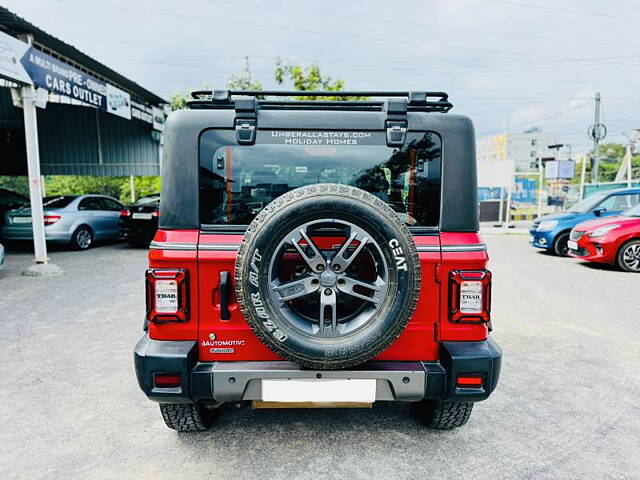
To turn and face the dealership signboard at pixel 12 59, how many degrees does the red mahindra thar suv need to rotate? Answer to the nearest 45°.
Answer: approximately 45° to its left

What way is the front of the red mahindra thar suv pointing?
away from the camera

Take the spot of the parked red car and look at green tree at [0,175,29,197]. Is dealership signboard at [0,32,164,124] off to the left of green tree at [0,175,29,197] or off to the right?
left

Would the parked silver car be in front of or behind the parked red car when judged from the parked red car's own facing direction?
in front

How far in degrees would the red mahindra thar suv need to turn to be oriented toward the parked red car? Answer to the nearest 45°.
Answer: approximately 45° to its right

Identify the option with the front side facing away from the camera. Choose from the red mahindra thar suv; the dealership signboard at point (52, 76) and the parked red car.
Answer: the red mahindra thar suv

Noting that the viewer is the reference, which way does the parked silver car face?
facing away from the viewer and to the right of the viewer

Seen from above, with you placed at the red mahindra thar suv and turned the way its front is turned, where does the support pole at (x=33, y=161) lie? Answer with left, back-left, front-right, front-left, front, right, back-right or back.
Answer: front-left

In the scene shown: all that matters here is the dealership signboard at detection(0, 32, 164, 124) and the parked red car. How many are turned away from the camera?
0

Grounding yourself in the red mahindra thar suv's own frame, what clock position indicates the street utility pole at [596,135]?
The street utility pole is roughly at 1 o'clock from the red mahindra thar suv.

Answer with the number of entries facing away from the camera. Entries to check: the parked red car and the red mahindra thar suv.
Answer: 1

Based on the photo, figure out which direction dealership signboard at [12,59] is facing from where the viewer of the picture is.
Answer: facing the viewer and to the right of the viewer

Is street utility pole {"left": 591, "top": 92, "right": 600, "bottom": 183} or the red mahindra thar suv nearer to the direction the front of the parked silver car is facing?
the street utility pole

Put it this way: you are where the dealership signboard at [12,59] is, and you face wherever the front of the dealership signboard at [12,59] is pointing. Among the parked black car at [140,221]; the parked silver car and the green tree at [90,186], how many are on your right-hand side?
0

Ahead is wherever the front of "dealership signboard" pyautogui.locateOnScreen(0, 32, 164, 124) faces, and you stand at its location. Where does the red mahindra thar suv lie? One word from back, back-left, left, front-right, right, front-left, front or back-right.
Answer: front-right

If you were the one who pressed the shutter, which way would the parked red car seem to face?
facing the viewer and to the left of the viewer

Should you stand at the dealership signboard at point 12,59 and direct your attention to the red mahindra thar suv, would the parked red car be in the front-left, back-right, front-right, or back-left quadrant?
front-left

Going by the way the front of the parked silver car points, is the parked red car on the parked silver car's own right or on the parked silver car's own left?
on the parked silver car's own right

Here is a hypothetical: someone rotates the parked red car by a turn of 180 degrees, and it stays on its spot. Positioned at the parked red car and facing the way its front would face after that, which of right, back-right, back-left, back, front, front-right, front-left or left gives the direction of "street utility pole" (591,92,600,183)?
front-left
